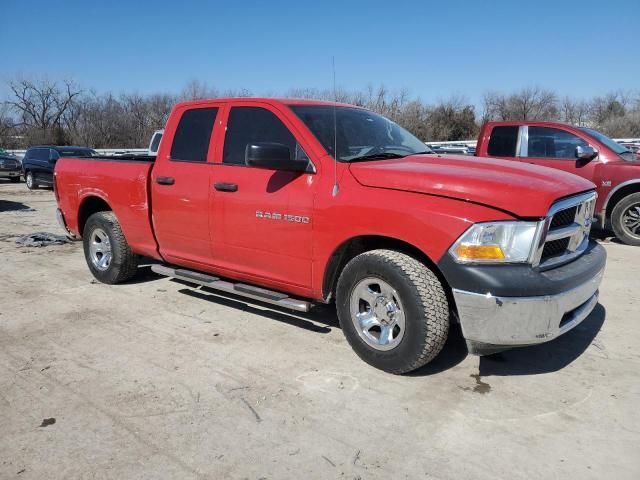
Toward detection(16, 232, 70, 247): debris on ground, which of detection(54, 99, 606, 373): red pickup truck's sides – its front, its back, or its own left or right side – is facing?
back

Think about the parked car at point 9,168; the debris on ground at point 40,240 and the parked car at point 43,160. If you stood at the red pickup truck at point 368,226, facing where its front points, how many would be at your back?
3

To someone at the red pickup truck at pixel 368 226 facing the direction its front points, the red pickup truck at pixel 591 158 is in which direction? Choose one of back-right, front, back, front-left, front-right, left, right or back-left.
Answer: left

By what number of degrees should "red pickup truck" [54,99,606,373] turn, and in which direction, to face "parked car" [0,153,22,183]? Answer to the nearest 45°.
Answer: approximately 180°

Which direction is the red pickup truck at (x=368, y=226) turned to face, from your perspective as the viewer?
facing the viewer and to the right of the viewer

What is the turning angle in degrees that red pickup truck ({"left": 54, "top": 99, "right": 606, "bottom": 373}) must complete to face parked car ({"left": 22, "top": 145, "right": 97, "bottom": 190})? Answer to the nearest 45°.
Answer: approximately 180°
